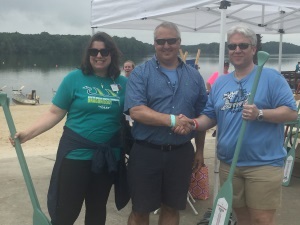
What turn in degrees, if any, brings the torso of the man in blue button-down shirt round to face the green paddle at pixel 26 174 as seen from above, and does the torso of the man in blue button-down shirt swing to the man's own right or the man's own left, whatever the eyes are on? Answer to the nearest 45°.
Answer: approximately 90° to the man's own right

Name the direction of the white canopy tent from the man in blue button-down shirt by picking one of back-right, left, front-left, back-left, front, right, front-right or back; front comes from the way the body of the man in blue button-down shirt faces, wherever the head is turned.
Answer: back

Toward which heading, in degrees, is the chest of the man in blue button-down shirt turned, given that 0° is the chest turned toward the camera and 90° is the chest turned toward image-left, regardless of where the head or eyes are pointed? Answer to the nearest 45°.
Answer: approximately 0°

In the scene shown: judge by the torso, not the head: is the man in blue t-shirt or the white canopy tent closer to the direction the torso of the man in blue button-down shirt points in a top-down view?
the man in blue t-shirt

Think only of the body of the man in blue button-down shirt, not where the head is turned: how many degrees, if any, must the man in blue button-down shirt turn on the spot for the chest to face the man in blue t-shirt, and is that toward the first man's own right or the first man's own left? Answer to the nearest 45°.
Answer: approximately 90° to the first man's own left
